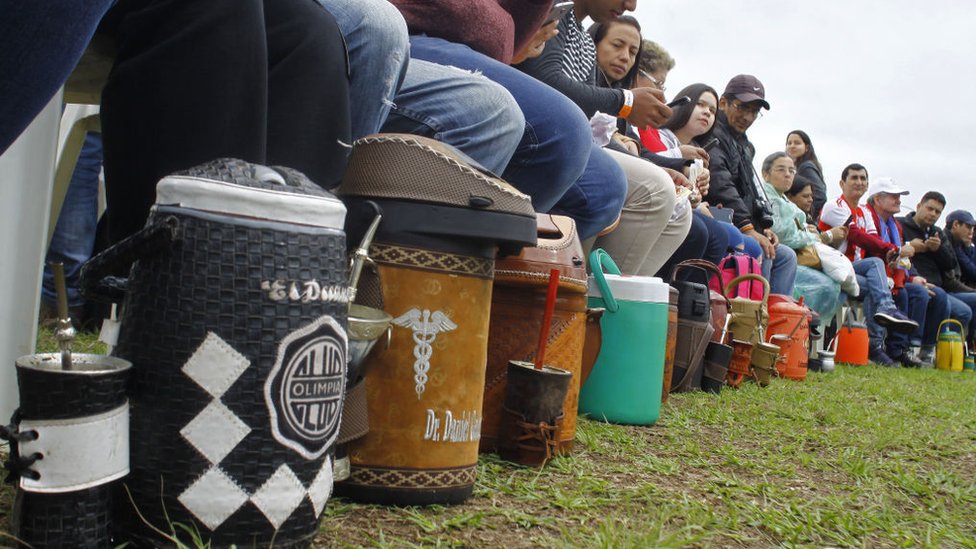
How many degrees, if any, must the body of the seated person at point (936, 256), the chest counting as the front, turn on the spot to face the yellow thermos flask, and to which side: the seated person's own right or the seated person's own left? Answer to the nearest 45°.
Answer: approximately 45° to the seated person's own right

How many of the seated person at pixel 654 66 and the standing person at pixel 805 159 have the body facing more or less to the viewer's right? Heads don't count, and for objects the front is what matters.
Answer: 1

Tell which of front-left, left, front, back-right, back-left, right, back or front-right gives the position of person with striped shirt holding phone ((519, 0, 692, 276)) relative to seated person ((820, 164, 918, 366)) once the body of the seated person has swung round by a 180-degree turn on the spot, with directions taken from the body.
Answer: back-left

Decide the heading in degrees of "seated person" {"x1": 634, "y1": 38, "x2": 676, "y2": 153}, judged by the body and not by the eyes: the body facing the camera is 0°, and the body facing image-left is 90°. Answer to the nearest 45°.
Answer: approximately 270°
